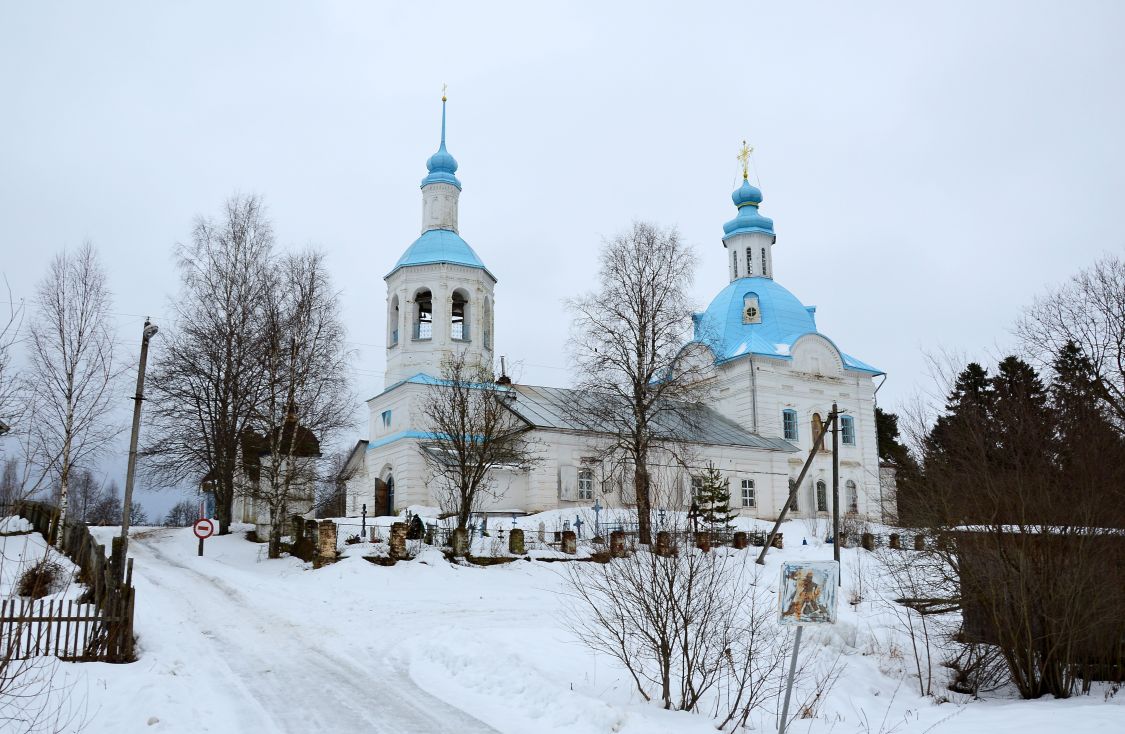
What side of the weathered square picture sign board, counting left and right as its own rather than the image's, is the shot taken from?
front

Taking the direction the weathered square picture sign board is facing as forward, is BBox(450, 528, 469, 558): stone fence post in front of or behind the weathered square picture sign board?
behind

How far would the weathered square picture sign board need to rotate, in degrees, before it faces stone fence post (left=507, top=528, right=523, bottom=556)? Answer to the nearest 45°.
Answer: approximately 135° to its right

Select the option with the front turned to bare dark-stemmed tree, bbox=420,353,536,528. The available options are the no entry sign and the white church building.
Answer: the white church building

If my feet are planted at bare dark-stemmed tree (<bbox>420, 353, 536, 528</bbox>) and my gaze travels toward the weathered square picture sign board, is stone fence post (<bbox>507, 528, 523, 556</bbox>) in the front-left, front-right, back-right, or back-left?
front-left

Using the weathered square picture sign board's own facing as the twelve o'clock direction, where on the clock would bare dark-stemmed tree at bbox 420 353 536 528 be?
The bare dark-stemmed tree is roughly at 5 o'clock from the weathered square picture sign board.

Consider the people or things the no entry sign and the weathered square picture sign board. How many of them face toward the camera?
2

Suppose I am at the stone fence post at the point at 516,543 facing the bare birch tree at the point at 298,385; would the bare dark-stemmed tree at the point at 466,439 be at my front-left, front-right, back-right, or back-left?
front-right

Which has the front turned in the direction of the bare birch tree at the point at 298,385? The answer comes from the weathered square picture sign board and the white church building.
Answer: the white church building

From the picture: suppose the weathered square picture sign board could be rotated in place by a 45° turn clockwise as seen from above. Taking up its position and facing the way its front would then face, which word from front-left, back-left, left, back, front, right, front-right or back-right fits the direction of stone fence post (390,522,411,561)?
right

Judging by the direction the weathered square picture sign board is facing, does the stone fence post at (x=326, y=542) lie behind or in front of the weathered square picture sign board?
behind

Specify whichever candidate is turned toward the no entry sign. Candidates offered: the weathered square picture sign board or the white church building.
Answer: the white church building

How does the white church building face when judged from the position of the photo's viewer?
facing the viewer and to the left of the viewer

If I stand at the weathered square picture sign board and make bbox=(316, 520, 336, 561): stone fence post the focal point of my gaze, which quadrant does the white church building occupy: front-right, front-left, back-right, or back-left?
front-right

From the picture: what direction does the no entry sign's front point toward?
toward the camera

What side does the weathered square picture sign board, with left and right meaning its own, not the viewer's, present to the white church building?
back

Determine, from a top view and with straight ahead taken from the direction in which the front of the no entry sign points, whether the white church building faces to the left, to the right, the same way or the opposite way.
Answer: to the right

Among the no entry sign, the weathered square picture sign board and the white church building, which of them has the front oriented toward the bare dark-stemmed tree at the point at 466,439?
the white church building
